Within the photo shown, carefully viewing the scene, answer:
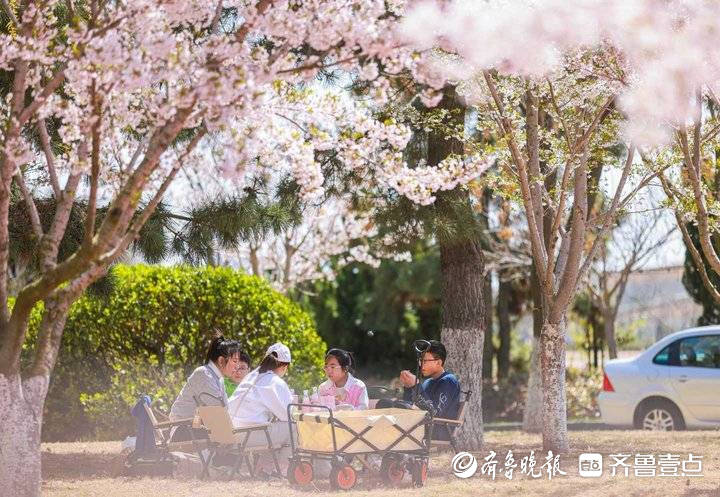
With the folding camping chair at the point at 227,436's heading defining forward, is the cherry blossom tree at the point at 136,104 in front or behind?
behind

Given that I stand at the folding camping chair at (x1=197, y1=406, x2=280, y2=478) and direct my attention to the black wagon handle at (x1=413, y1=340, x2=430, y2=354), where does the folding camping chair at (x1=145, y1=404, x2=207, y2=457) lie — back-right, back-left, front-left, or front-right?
back-left

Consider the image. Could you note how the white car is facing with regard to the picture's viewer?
facing to the right of the viewer

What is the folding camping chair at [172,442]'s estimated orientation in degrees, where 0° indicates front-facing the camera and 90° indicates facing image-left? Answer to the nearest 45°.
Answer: approximately 270°

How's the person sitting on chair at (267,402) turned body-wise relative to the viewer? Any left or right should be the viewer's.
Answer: facing away from the viewer and to the right of the viewer

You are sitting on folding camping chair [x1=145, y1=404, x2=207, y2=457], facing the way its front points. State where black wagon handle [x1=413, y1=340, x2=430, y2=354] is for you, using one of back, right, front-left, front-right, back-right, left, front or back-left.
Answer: front

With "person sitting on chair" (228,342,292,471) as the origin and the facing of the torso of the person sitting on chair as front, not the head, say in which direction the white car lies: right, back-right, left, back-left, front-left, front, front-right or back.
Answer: front

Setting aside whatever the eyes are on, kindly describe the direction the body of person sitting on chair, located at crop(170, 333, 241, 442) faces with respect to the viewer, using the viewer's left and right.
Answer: facing to the right of the viewer

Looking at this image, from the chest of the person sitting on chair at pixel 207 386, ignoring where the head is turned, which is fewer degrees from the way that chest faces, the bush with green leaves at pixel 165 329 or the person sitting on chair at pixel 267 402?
the person sitting on chair

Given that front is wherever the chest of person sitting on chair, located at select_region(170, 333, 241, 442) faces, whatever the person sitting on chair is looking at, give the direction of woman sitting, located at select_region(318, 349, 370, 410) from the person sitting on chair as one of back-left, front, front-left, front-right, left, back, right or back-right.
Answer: front

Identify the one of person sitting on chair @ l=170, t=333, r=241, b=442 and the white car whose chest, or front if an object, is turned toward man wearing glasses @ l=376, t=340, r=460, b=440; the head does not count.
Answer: the person sitting on chair
